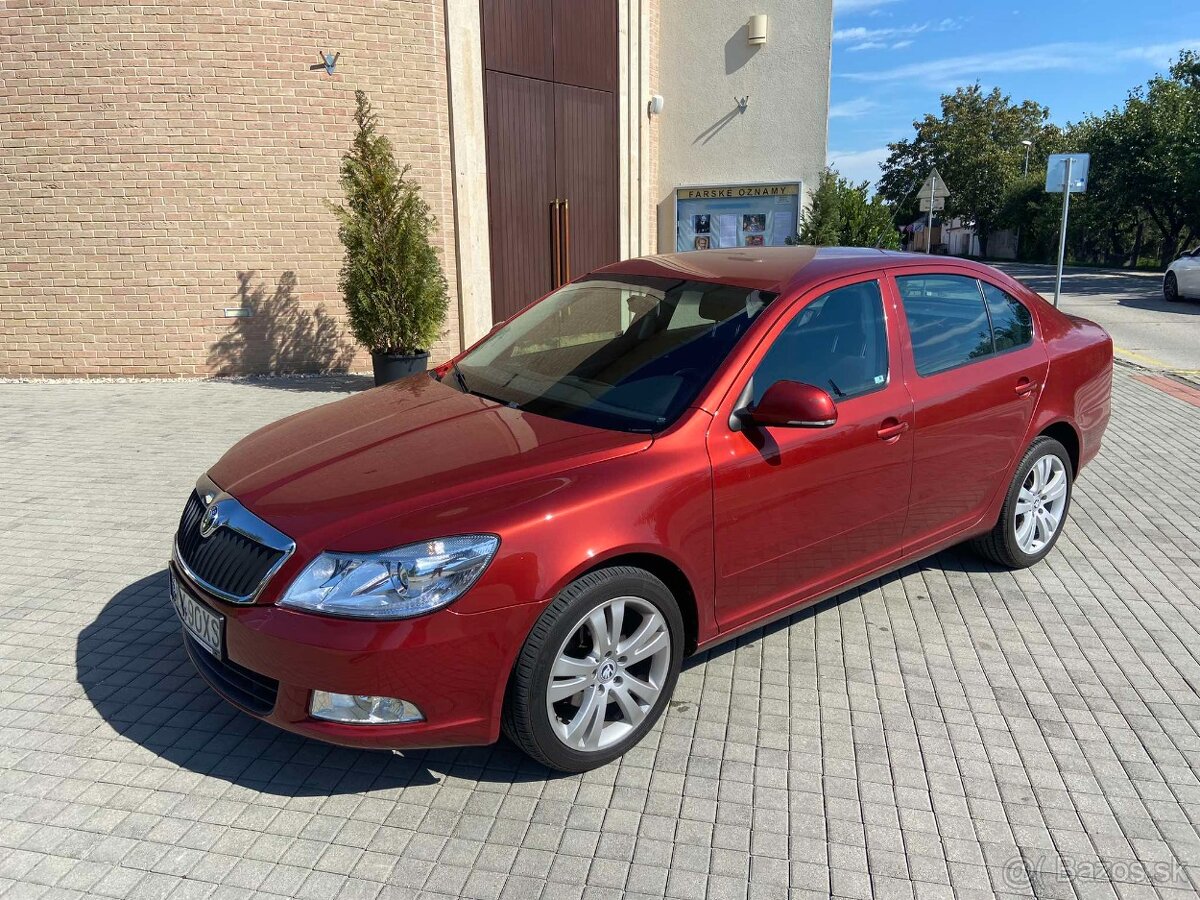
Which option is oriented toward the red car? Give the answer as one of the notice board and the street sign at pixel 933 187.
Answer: the notice board

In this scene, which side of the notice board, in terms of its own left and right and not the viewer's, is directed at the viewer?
front

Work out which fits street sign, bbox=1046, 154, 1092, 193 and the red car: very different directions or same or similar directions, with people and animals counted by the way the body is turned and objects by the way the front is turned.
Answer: very different directions

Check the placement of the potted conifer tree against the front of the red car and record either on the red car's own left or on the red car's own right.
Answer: on the red car's own right

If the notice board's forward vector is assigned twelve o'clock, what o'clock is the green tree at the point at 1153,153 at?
The green tree is roughly at 7 o'clock from the notice board.

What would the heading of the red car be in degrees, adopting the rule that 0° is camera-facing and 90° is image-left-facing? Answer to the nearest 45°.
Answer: approximately 45°
